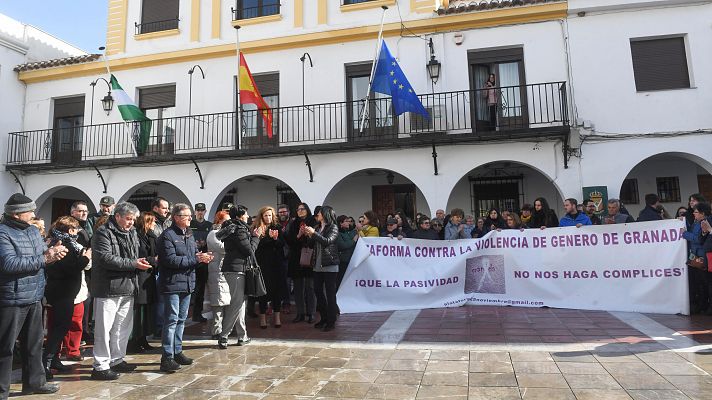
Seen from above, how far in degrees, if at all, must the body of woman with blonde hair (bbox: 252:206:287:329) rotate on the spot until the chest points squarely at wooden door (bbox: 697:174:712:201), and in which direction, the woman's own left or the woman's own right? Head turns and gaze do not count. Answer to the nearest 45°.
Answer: approximately 90° to the woman's own left

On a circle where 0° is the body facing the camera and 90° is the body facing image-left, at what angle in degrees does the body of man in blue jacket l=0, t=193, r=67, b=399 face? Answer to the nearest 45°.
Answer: approximately 270°

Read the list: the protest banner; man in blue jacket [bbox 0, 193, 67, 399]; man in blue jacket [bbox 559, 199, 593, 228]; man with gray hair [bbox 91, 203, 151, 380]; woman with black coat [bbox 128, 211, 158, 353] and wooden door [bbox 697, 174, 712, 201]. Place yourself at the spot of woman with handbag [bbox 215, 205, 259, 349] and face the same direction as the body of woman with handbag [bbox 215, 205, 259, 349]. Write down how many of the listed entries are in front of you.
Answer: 3
